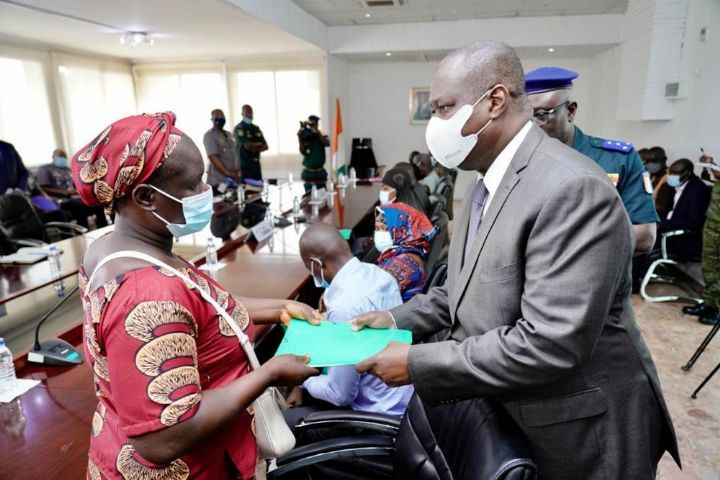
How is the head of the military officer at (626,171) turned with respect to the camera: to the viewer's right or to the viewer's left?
to the viewer's left

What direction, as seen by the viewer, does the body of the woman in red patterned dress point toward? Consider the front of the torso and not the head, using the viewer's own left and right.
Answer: facing to the right of the viewer

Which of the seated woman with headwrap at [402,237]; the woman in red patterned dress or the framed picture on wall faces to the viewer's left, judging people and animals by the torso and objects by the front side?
the seated woman with headwrap

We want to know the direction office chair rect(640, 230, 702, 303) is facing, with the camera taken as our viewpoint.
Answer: facing to the left of the viewer

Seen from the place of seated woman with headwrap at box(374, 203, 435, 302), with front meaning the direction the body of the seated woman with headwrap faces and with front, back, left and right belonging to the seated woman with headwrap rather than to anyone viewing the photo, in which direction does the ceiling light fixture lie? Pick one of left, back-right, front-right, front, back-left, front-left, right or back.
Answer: front-right

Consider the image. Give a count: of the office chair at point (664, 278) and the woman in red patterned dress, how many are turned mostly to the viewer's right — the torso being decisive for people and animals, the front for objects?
1

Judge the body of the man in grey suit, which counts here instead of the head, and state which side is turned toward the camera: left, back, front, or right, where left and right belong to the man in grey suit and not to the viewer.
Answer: left

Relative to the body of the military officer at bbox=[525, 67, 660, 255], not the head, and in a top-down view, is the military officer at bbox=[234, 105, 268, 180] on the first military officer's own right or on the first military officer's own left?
on the first military officer's own right

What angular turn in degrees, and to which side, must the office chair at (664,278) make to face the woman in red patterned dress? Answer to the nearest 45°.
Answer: approximately 90° to its left

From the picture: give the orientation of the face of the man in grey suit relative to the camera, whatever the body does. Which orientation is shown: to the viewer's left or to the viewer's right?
to the viewer's left

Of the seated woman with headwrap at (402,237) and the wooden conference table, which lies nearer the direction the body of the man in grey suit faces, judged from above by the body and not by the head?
the wooden conference table

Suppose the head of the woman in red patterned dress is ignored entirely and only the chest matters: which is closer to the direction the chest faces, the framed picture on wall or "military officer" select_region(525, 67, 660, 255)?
the military officer

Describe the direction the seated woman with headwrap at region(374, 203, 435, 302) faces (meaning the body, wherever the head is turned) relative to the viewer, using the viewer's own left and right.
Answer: facing to the left of the viewer
